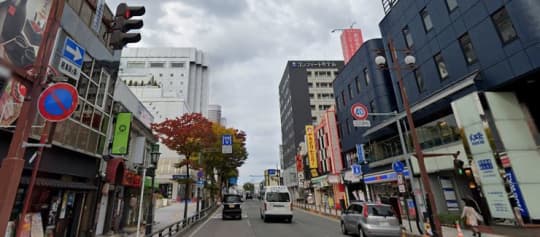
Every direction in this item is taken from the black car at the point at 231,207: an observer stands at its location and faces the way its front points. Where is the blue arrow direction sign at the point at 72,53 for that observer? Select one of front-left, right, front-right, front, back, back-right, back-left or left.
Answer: back

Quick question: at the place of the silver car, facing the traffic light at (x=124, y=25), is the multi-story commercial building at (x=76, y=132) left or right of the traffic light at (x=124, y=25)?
right

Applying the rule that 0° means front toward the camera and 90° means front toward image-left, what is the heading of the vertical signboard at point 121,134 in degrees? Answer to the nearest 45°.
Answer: approximately 0°

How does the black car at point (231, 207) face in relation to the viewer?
away from the camera
